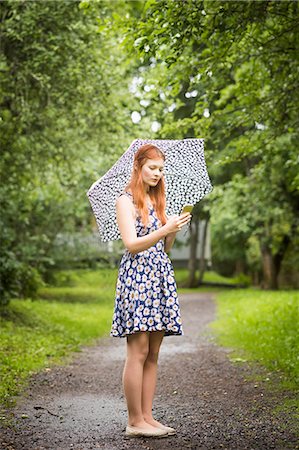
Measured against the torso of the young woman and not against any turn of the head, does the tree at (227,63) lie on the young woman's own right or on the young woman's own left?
on the young woman's own left

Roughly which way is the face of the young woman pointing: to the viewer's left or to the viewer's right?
to the viewer's right

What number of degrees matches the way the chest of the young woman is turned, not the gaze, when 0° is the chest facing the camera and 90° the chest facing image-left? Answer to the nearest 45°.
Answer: approximately 315°
